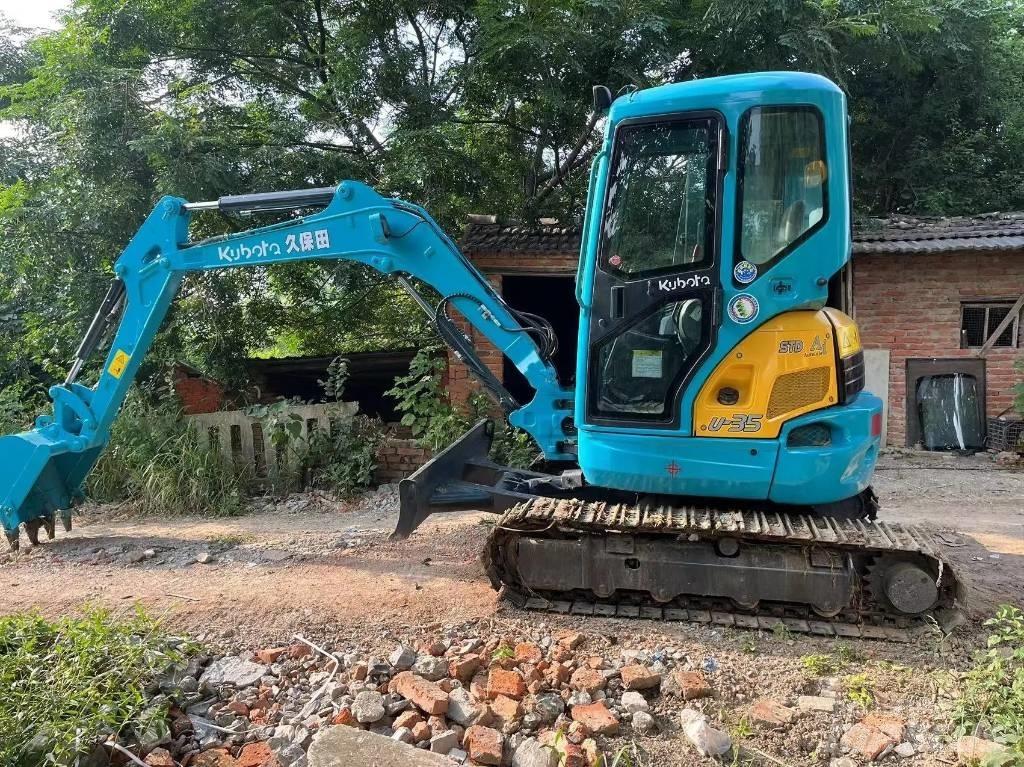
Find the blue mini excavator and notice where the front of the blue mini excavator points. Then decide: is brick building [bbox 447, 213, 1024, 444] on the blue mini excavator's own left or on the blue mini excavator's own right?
on the blue mini excavator's own right

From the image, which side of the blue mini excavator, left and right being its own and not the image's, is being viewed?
left

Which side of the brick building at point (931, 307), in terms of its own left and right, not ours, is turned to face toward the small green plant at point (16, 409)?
right

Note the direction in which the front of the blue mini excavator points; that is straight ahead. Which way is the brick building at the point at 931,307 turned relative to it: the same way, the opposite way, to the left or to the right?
to the left

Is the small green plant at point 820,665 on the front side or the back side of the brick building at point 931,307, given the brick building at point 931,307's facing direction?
on the front side

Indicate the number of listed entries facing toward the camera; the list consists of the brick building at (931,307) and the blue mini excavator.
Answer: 1

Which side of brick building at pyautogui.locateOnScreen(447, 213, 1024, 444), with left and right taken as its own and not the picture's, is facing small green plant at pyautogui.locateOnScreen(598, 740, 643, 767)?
front

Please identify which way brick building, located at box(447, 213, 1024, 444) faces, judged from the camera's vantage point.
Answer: facing the viewer

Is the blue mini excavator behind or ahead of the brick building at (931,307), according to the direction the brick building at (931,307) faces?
ahead

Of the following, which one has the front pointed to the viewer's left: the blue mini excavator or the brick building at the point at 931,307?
the blue mini excavator
